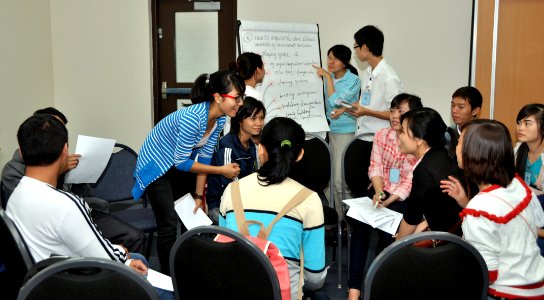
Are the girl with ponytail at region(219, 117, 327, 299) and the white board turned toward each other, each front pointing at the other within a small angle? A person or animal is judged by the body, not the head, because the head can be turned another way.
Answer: yes

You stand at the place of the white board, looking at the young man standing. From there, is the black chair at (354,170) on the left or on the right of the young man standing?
right

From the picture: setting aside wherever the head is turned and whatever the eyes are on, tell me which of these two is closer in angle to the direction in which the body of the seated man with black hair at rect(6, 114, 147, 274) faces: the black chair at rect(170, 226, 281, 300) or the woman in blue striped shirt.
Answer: the woman in blue striped shirt

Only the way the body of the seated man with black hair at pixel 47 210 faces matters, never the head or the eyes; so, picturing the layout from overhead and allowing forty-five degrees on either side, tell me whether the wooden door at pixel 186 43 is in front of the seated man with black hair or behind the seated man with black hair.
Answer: in front

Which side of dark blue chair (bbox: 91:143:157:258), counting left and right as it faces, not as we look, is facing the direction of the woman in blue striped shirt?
front

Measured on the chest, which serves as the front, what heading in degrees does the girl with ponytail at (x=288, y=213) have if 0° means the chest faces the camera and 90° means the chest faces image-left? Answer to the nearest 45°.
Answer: approximately 180°

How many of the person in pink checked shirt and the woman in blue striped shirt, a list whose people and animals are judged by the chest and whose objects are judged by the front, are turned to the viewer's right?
1

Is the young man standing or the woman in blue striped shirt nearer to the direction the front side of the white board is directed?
the woman in blue striped shirt

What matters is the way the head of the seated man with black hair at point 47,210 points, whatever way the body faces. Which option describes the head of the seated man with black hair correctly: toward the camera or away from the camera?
away from the camera

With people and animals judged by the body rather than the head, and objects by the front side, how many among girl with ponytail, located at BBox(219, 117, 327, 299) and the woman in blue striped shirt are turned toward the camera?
0

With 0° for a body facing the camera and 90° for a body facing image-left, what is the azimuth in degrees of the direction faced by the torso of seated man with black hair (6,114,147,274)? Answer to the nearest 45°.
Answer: approximately 225°

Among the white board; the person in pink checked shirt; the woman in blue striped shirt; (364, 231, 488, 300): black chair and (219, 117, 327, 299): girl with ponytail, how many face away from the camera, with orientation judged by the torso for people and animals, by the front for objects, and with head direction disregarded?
2
